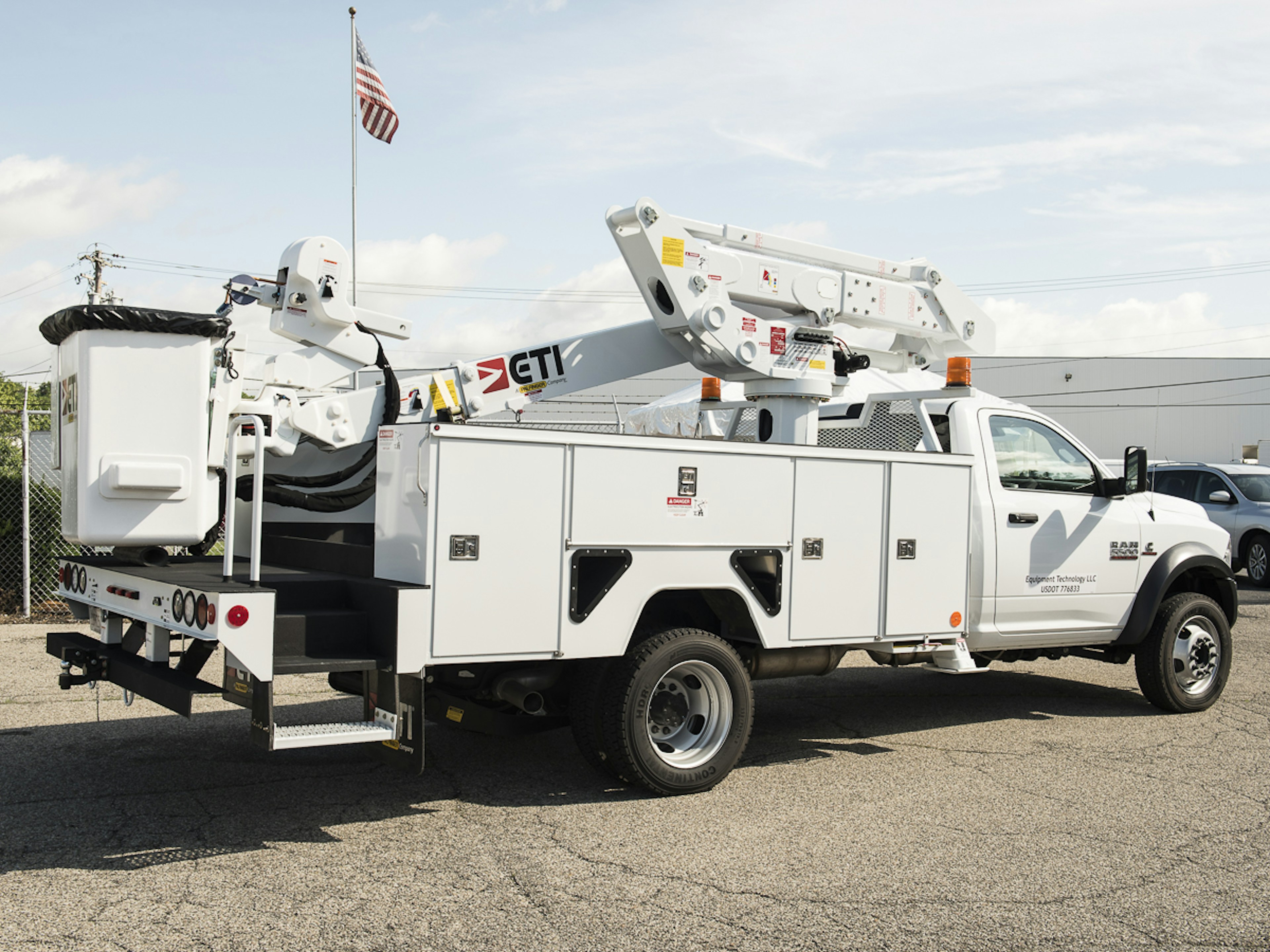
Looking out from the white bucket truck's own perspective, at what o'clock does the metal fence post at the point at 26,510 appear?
The metal fence post is roughly at 9 o'clock from the white bucket truck.

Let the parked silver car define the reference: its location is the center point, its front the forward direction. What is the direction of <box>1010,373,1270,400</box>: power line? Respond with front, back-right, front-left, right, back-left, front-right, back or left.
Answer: back-left

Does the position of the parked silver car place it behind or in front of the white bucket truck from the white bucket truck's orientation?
in front

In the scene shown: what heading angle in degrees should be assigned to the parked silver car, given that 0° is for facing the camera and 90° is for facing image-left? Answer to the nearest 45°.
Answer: approximately 315°

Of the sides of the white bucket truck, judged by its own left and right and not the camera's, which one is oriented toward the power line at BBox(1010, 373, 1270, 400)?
front

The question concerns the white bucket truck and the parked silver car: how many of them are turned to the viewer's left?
0

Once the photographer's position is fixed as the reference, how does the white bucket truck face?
facing away from the viewer and to the right of the viewer
